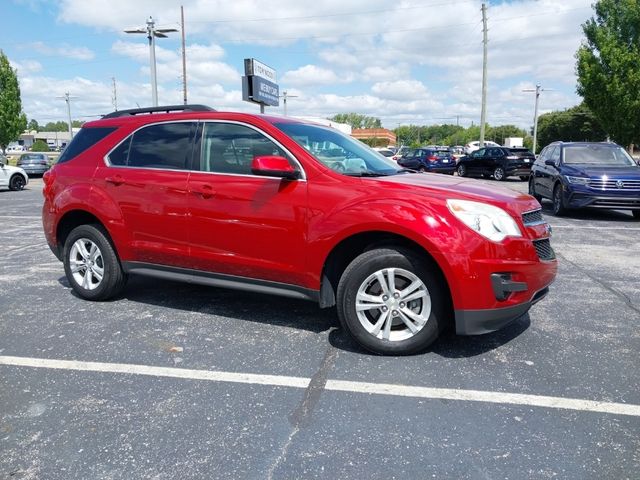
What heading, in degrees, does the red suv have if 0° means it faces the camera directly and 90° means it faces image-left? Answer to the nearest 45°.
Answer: approximately 315°

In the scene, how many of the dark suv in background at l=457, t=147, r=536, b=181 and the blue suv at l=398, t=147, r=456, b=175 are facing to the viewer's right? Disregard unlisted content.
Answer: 0

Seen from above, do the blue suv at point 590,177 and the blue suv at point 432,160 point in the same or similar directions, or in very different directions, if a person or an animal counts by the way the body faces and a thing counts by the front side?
very different directions

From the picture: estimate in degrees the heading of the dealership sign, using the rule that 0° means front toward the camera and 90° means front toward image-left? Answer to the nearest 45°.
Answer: approximately 315°

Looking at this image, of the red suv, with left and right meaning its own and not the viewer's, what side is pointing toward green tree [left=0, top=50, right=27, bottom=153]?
back

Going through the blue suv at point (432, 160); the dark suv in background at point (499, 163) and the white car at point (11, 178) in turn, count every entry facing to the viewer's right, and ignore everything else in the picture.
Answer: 1

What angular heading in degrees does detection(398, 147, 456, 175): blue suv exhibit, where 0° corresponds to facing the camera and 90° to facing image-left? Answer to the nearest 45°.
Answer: approximately 135°

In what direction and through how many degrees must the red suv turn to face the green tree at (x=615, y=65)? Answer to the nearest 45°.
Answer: approximately 90° to its left
